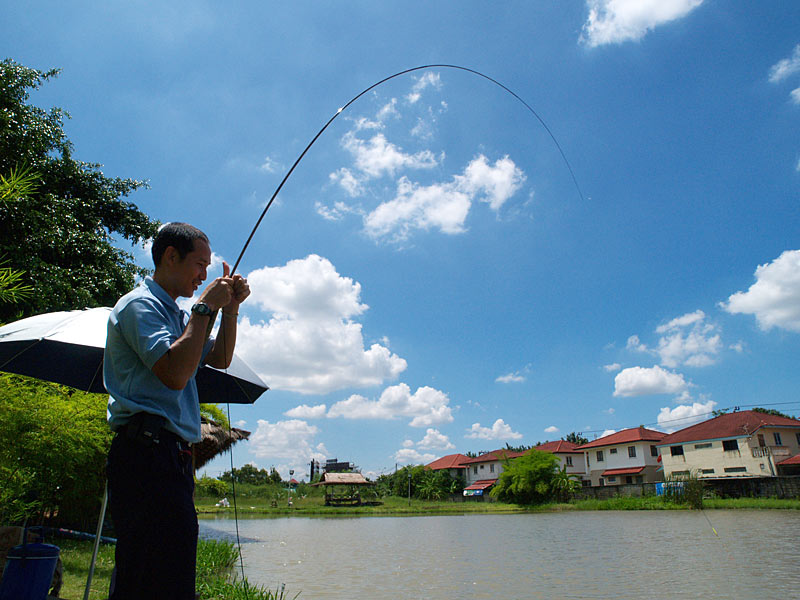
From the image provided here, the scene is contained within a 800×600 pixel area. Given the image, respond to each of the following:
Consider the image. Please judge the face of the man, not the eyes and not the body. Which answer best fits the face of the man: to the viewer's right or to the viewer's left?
to the viewer's right

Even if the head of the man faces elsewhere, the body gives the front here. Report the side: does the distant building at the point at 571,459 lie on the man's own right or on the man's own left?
on the man's own left

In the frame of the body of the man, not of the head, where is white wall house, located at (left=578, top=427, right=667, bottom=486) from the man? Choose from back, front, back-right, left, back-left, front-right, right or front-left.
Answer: front-left

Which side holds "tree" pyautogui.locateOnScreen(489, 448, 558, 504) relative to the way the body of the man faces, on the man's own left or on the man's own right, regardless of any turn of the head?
on the man's own left

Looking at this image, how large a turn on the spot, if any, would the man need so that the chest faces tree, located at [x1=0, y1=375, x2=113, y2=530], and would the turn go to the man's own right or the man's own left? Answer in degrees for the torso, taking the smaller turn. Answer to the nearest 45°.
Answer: approximately 90° to the man's own left

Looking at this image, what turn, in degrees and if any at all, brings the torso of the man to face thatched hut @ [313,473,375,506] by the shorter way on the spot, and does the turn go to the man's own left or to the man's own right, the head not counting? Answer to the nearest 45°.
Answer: approximately 90° to the man's own left

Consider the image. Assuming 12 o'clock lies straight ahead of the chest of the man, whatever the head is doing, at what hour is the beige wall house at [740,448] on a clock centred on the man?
The beige wall house is roughly at 11 o'clock from the man.

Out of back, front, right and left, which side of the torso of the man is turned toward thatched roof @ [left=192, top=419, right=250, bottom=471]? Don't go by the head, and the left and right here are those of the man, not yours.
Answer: left

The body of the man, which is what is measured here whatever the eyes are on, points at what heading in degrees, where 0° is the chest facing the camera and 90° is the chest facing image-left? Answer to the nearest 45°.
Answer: approximately 270°

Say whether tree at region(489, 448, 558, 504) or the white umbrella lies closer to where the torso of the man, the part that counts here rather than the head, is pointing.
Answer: the tree
